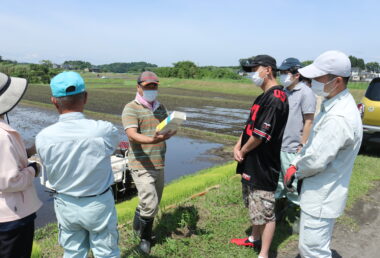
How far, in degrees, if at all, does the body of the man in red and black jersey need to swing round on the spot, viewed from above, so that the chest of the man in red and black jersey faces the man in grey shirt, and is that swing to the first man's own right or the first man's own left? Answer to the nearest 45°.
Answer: approximately 90° to the first man's own right

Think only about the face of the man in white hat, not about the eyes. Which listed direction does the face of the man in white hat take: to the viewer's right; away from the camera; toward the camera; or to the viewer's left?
to the viewer's left

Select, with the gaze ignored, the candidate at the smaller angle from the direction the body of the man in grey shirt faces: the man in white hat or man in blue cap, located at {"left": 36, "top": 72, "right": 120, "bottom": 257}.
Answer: the man in blue cap

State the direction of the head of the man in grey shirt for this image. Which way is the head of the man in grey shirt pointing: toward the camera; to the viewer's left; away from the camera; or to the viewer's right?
to the viewer's left

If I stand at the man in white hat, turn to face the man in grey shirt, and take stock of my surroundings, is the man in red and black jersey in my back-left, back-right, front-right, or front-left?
front-left

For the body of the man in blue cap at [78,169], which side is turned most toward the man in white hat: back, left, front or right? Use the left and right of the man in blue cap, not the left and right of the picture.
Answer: right

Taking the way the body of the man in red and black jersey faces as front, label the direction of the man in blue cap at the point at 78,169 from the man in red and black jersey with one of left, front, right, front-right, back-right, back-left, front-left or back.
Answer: front-left

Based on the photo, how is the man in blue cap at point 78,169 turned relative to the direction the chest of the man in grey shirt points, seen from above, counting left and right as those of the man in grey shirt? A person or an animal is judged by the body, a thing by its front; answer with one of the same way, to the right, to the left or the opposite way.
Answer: to the right

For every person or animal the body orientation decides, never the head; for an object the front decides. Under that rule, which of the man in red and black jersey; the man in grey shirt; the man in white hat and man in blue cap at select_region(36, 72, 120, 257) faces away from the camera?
the man in blue cap

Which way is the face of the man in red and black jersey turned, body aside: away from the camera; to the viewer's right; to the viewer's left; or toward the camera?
to the viewer's left

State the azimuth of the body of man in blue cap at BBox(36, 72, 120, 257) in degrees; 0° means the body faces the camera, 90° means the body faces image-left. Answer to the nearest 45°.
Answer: approximately 180°

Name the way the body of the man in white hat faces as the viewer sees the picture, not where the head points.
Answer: to the viewer's left

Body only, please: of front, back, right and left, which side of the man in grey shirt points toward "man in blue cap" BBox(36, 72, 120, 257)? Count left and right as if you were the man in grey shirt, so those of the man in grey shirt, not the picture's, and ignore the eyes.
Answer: front

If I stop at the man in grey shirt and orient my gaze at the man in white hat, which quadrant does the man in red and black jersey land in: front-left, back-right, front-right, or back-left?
front-right

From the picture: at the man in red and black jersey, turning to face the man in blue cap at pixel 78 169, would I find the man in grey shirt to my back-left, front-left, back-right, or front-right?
back-right

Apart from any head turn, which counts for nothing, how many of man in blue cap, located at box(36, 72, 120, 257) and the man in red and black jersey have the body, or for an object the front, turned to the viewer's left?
1

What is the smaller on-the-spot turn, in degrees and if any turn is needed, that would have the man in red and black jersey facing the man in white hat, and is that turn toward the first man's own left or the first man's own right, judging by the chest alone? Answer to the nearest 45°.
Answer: approximately 135° to the first man's own left

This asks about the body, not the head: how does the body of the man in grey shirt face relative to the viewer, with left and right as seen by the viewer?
facing the viewer and to the left of the viewer

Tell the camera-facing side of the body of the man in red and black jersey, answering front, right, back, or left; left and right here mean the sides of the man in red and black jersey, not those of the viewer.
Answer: left

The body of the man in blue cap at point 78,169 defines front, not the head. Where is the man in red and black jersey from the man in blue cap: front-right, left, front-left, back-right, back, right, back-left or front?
right
